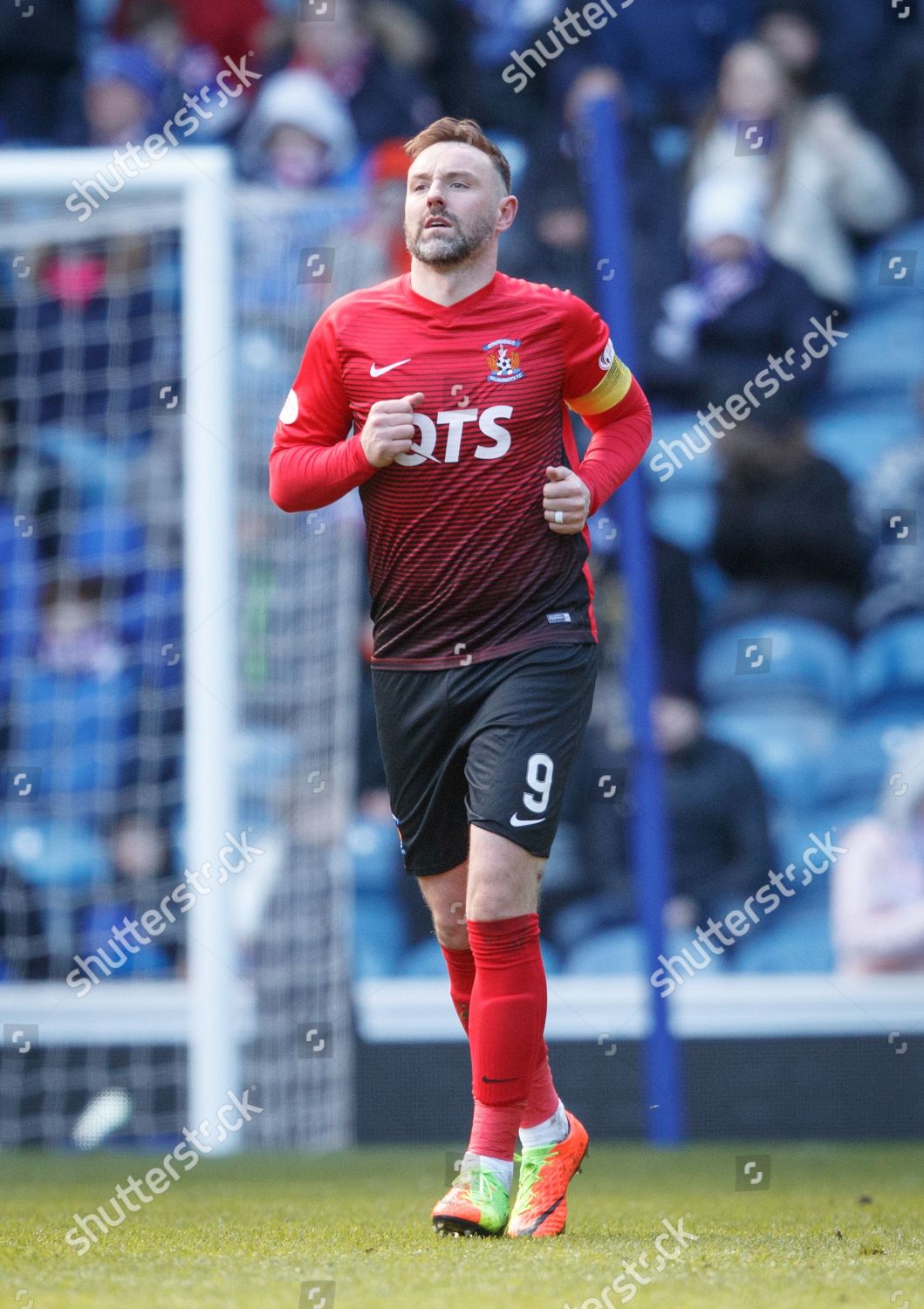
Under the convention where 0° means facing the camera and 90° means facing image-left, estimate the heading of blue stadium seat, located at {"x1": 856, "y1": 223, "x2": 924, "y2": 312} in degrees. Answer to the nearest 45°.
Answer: approximately 0°

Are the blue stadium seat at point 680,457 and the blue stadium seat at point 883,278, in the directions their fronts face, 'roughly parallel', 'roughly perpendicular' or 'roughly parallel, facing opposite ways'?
roughly parallel

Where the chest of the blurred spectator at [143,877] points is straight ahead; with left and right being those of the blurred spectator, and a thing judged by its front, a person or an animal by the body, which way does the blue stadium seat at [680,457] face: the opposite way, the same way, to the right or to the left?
the same way

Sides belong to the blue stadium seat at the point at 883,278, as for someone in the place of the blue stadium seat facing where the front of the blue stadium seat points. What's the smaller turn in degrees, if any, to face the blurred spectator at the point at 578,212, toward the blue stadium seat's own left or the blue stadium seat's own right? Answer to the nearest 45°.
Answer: approximately 45° to the blue stadium seat's own right

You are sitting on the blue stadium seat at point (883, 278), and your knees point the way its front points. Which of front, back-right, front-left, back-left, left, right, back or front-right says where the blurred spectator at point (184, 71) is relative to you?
right

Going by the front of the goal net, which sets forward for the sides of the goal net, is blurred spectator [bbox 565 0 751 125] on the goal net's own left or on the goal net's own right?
on the goal net's own left

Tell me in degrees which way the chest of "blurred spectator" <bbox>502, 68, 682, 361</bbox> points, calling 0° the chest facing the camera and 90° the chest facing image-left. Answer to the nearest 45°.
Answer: approximately 0°

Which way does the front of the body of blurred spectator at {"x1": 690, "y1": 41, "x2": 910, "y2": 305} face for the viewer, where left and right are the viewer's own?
facing the viewer and to the left of the viewer

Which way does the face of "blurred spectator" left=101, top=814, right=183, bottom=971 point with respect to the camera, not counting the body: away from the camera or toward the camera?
toward the camera

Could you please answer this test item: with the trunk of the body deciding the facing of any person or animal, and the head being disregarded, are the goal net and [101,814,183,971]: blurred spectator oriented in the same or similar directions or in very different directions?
same or similar directions

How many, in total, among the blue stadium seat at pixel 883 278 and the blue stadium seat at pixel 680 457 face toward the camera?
2

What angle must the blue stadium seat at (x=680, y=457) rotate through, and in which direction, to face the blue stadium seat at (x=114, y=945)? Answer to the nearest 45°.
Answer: approximately 45° to its right

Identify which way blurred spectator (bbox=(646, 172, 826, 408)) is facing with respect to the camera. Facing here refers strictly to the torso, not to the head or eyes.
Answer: toward the camera

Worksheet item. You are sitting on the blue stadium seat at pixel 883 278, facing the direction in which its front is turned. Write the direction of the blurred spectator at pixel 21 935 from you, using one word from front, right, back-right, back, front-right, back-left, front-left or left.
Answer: front-right

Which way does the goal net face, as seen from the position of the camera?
facing the viewer

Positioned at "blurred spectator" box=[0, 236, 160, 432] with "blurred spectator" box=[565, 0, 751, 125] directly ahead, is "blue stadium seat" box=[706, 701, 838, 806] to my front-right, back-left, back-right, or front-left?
front-right

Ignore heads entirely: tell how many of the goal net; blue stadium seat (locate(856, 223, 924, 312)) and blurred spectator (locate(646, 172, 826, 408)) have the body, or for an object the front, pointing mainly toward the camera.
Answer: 3
